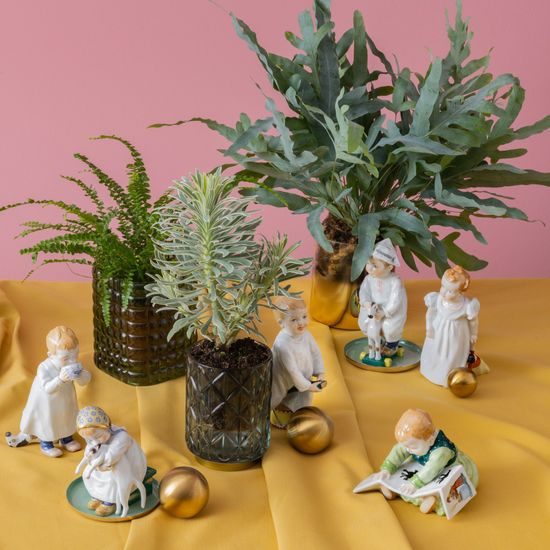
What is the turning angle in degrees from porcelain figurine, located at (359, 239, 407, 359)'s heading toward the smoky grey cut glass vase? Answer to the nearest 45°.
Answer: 0° — it already faces it

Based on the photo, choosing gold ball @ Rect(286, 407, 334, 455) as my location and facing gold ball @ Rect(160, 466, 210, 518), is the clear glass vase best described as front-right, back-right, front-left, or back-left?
back-right

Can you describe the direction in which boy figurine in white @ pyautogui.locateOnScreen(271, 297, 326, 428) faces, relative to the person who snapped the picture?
facing the viewer and to the right of the viewer

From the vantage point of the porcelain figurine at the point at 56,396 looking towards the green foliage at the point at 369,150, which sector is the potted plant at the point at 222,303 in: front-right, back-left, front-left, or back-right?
front-right

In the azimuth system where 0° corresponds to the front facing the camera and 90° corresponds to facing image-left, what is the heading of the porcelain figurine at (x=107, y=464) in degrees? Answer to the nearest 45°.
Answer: approximately 45°

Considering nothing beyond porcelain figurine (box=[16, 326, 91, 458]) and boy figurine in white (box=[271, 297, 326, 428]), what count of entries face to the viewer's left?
0

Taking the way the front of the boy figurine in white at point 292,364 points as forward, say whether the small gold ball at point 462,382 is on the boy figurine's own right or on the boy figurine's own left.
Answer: on the boy figurine's own left

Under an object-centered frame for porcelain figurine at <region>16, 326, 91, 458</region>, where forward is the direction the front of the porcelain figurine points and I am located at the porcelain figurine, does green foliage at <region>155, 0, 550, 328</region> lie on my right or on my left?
on my left

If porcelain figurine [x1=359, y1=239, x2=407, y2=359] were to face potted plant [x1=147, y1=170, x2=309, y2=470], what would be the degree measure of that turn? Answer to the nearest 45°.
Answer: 0° — it already faces it

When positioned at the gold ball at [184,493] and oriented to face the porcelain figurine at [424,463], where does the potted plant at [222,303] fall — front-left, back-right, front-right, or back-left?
front-left

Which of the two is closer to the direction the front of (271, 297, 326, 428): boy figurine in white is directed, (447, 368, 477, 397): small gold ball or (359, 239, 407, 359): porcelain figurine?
the small gold ball

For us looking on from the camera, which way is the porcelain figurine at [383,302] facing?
facing the viewer and to the left of the viewer
